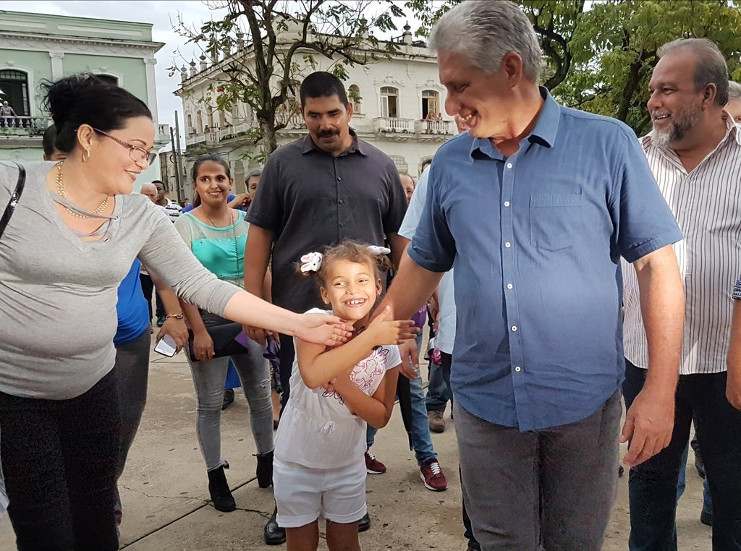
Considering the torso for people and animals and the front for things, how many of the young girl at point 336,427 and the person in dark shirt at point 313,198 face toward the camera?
2

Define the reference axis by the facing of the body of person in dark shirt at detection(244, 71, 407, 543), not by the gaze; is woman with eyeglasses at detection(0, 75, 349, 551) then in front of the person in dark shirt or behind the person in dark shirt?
in front

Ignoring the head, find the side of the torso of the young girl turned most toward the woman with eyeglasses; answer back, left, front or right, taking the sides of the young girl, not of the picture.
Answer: right

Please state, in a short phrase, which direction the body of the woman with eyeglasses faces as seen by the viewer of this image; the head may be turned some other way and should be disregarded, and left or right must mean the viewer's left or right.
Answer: facing the viewer and to the right of the viewer

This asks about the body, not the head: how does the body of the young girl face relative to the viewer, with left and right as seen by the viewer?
facing the viewer

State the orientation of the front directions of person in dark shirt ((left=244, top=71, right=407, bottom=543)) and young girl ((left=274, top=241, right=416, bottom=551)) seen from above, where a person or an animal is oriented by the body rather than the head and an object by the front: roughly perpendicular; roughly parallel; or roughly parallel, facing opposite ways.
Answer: roughly parallel

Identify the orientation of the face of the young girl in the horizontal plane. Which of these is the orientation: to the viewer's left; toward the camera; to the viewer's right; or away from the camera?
toward the camera

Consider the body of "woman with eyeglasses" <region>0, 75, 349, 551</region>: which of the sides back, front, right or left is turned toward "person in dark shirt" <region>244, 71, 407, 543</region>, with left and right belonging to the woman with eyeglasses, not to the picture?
left

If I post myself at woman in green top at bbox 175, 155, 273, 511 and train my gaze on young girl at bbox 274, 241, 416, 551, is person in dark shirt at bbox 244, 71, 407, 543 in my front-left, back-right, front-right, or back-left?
front-left

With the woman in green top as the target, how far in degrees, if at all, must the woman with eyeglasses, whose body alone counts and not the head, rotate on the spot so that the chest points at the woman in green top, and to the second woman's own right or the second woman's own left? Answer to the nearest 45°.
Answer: approximately 135° to the second woman's own left

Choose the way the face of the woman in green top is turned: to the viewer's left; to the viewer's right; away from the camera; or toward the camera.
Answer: toward the camera

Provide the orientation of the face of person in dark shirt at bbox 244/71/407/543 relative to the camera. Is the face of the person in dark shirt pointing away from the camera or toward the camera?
toward the camera

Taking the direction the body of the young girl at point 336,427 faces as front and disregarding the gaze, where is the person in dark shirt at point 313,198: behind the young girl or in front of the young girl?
behind

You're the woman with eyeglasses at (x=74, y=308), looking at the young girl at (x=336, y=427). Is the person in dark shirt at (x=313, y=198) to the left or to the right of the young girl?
left

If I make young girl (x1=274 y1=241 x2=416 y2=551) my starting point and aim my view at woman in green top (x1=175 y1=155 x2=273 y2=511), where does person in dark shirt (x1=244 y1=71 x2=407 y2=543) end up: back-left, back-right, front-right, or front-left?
front-right

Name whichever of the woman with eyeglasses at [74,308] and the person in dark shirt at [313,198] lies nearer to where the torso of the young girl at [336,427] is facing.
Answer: the woman with eyeglasses
